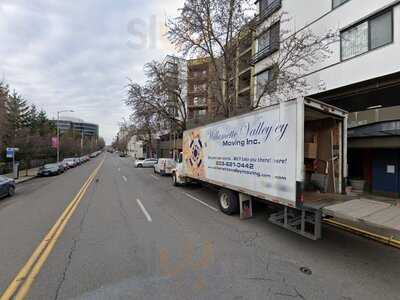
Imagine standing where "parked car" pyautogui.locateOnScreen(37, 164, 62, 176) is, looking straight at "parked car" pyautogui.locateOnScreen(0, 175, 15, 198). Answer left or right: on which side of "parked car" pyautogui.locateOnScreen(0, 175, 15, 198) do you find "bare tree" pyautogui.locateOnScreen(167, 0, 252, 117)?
left

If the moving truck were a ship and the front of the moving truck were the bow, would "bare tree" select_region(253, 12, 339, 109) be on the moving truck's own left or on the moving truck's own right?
on the moving truck's own right

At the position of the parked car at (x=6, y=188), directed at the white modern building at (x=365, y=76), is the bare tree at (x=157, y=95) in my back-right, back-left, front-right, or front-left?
front-left

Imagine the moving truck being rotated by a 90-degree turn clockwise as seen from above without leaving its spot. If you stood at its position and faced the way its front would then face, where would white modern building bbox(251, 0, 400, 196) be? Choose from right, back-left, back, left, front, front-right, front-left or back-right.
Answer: front

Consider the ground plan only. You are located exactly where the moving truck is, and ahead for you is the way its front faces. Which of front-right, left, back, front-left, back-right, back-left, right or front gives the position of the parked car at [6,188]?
front-left

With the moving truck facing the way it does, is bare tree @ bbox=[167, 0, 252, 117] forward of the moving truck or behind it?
forward

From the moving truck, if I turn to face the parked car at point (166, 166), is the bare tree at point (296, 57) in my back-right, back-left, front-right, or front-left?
front-right

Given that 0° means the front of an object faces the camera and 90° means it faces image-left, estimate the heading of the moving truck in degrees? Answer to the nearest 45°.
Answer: approximately 135°

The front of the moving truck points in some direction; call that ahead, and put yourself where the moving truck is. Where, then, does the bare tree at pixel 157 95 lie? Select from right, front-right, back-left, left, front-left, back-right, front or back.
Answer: front

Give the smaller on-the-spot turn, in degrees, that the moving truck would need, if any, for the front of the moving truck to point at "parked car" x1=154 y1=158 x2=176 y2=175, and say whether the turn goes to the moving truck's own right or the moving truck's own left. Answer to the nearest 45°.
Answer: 0° — it already faces it

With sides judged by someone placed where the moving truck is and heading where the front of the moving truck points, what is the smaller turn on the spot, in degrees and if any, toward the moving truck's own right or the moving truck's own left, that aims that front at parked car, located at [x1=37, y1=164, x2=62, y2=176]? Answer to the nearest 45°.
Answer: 0° — it already faces it
